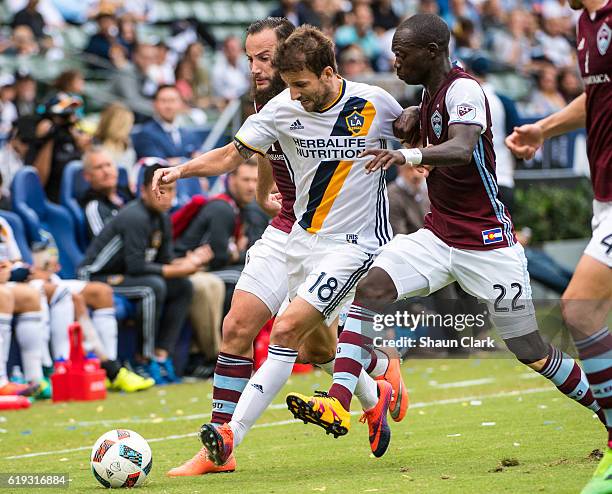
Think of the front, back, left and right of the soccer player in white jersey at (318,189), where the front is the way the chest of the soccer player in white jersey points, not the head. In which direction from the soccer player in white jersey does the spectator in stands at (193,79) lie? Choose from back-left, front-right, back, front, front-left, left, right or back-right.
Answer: back-right

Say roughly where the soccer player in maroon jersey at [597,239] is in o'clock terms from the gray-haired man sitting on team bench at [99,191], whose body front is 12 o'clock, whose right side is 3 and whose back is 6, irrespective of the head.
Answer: The soccer player in maroon jersey is roughly at 1 o'clock from the gray-haired man sitting on team bench.

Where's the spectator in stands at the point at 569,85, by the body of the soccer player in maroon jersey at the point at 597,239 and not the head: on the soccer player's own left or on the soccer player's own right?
on the soccer player's own right

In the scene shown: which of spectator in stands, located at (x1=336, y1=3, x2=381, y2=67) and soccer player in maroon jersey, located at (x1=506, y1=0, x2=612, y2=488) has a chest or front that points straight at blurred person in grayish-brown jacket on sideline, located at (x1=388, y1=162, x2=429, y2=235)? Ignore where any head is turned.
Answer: spectator in stands, located at (x1=336, y1=3, x2=381, y2=67)

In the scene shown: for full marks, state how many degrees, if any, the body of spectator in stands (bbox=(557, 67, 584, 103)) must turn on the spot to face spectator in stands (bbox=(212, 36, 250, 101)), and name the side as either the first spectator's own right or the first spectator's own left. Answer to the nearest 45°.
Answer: approximately 45° to the first spectator's own right

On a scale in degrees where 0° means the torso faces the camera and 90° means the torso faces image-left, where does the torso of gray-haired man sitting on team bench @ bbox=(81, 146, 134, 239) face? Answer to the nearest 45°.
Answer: approximately 315°

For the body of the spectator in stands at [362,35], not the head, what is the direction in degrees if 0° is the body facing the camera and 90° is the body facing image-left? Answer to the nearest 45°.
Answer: approximately 0°

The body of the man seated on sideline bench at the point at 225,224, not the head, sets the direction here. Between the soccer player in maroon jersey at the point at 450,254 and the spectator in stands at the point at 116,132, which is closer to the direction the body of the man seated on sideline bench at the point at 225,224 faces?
the soccer player in maroon jersey

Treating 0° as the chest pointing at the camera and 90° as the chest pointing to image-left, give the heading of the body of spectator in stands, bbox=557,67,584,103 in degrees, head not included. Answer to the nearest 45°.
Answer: approximately 0°

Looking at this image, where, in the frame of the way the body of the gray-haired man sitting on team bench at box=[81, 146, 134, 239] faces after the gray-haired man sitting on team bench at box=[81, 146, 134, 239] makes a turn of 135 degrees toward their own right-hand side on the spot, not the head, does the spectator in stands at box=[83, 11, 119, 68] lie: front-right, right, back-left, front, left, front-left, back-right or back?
right
